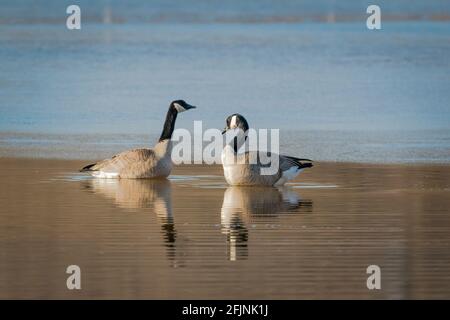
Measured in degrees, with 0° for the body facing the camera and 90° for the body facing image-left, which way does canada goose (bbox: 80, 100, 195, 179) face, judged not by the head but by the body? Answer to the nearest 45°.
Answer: approximately 270°

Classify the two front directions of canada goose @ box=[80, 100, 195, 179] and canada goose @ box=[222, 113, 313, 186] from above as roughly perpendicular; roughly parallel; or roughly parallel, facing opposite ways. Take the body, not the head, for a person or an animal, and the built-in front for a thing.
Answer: roughly parallel, facing opposite ways

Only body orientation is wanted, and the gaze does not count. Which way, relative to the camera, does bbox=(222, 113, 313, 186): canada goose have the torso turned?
to the viewer's left

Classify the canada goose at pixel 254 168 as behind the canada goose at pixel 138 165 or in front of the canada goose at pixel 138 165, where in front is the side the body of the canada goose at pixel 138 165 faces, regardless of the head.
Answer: in front

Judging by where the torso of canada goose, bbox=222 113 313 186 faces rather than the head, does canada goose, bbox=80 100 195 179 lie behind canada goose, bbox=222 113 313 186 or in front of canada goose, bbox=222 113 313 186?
in front

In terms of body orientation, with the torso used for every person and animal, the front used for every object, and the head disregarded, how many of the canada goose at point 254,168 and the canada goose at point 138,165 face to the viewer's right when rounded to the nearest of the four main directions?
1
